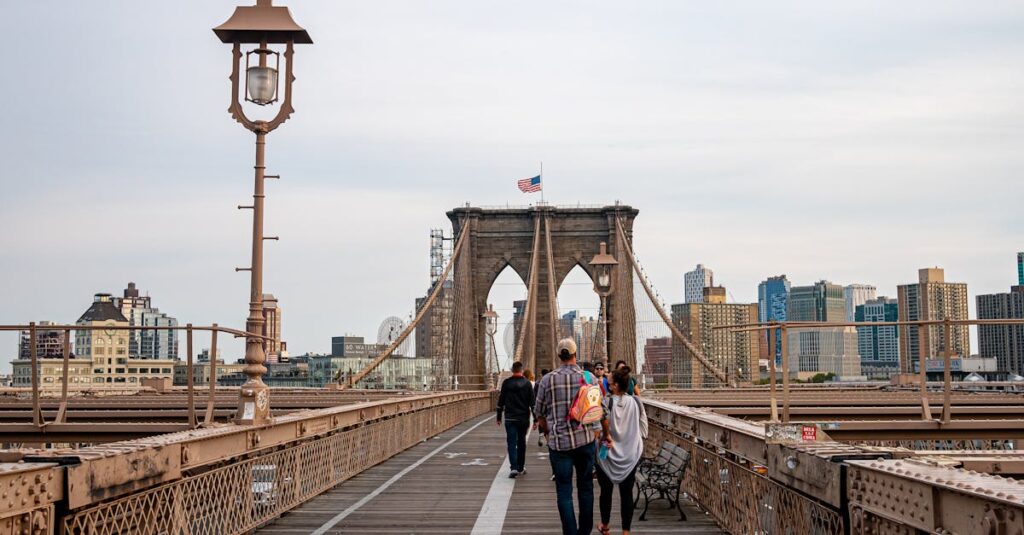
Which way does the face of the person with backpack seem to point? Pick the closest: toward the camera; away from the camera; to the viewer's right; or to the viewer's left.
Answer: away from the camera

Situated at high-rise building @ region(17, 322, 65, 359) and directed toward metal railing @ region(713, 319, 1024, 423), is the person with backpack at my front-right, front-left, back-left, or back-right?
front-right

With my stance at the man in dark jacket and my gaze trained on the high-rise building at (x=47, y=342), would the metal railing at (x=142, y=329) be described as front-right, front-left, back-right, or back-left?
front-left

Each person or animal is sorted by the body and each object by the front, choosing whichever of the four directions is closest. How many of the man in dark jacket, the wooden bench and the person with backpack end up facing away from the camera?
2

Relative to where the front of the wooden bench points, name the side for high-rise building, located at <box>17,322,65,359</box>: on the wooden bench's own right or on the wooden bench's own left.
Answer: on the wooden bench's own right

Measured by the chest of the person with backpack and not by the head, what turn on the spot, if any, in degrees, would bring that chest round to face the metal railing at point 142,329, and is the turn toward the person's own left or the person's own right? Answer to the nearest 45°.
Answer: approximately 45° to the person's own left

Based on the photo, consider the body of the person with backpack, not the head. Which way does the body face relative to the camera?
away from the camera

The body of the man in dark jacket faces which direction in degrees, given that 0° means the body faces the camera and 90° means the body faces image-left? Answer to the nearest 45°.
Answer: approximately 180°

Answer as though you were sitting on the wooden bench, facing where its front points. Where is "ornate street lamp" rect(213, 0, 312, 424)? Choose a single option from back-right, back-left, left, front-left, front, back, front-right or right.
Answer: front-right

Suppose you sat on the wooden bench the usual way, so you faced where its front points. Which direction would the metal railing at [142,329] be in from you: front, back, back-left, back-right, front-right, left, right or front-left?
front-right

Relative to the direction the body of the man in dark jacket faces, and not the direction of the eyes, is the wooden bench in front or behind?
behind
